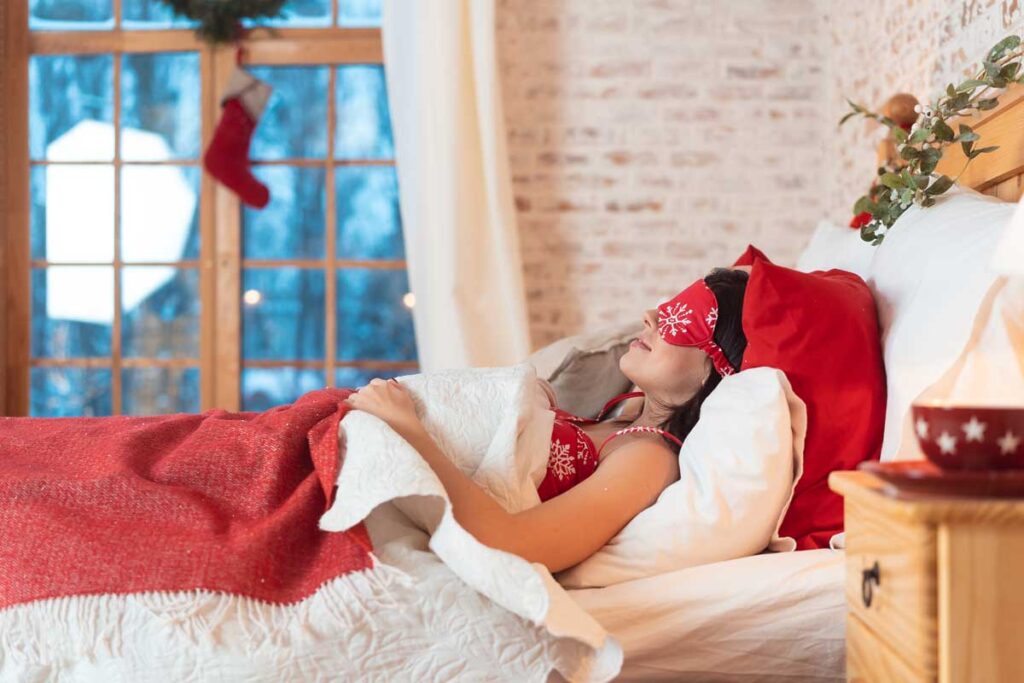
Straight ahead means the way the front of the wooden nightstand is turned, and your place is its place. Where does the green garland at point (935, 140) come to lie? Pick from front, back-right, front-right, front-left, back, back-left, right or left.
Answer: back-right

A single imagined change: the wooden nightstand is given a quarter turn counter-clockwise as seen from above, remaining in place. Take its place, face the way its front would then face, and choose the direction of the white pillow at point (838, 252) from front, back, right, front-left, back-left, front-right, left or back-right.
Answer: back-left
